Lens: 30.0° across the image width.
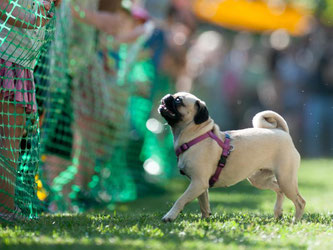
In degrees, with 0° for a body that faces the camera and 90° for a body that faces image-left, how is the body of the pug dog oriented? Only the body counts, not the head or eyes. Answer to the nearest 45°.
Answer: approximately 90°

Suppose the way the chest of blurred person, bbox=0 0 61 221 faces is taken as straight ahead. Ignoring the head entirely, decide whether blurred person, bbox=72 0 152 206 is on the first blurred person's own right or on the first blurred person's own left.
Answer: on the first blurred person's own left

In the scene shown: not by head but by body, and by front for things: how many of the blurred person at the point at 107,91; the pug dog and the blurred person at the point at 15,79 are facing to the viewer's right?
2

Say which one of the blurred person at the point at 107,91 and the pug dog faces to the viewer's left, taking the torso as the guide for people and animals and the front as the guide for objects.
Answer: the pug dog

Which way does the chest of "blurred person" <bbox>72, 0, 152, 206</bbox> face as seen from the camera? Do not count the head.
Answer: to the viewer's right

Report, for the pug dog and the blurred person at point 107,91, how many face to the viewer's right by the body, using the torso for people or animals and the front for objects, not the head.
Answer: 1

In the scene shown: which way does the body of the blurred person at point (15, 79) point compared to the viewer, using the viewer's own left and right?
facing to the right of the viewer

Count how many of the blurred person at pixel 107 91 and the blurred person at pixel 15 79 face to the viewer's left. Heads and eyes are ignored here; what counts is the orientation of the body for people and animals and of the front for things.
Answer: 0

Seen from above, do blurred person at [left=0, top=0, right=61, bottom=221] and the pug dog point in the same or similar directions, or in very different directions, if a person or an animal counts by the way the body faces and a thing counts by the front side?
very different directions

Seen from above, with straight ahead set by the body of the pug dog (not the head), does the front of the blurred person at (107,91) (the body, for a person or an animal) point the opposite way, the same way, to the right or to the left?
the opposite way

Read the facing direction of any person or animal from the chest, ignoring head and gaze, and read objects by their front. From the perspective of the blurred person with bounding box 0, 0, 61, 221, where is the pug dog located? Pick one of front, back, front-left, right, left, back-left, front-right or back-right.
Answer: front
